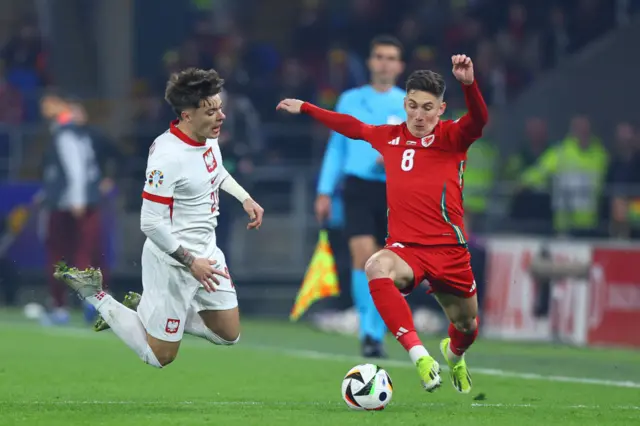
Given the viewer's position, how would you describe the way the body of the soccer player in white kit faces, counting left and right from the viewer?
facing the viewer and to the right of the viewer

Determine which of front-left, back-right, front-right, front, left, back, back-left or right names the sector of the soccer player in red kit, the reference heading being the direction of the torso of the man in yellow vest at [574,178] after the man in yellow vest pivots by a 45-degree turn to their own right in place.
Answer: front-left

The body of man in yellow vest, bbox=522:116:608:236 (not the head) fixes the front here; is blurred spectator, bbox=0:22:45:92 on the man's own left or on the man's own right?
on the man's own right

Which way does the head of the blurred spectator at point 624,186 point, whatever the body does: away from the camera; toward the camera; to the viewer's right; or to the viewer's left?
toward the camera

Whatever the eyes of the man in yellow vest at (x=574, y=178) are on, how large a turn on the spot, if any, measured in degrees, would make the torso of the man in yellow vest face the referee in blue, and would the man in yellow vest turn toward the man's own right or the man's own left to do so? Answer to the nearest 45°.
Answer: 0° — they already face them

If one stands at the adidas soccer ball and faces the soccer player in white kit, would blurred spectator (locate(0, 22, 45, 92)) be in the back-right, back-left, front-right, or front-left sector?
front-right

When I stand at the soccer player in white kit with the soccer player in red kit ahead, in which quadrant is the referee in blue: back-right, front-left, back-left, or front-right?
front-left

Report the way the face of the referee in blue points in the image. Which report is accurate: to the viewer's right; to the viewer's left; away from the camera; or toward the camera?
toward the camera

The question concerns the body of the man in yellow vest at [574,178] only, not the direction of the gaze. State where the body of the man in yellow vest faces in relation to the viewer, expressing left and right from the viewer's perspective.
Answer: facing the viewer

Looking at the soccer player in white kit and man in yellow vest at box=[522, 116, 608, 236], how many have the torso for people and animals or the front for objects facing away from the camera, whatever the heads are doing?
0

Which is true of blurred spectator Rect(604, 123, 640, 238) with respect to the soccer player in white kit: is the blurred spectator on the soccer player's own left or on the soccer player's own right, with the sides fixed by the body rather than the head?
on the soccer player's own left

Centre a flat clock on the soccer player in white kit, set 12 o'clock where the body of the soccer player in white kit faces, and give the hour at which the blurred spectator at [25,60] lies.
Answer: The blurred spectator is roughly at 7 o'clock from the soccer player in white kit.

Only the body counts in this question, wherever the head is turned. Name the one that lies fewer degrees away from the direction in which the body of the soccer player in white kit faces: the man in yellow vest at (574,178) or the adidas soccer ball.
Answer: the adidas soccer ball

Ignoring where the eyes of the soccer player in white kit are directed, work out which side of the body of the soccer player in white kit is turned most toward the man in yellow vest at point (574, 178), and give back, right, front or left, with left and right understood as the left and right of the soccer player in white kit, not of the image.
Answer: left
